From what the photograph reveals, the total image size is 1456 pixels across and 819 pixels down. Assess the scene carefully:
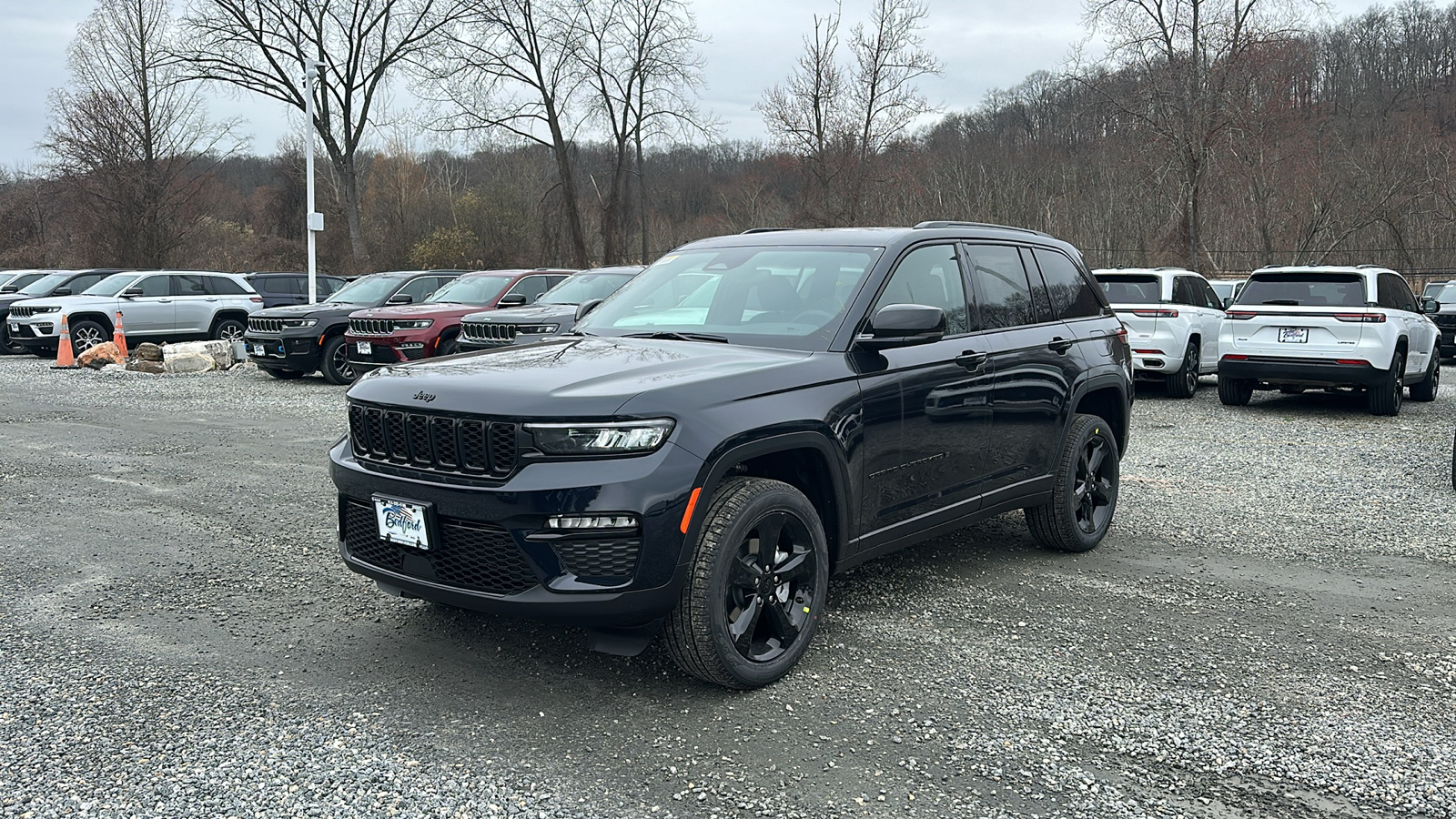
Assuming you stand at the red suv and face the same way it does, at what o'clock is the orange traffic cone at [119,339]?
The orange traffic cone is roughly at 3 o'clock from the red suv.

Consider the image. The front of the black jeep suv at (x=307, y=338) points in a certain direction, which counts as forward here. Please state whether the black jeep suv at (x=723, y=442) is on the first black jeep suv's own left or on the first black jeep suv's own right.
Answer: on the first black jeep suv's own left

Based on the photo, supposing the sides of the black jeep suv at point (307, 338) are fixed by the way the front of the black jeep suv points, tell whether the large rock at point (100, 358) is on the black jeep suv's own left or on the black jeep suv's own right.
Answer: on the black jeep suv's own right

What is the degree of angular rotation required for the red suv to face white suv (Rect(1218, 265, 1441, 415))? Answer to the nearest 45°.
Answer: approximately 90° to its left

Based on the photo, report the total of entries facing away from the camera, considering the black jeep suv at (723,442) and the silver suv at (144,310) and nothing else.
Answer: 0

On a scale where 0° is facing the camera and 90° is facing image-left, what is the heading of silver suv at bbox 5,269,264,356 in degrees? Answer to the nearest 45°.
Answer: approximately 45°

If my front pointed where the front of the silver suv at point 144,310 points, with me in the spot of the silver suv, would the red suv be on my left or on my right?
on my left

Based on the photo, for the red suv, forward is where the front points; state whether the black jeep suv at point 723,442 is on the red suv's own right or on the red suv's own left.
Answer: on the red suv's own left

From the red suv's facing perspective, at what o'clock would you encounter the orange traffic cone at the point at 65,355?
The orange traffic cone is roughly at 3 o'clock from the red suv.

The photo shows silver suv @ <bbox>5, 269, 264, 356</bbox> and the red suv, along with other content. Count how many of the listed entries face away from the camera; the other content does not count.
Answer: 0

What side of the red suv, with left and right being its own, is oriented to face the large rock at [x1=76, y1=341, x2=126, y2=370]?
right
